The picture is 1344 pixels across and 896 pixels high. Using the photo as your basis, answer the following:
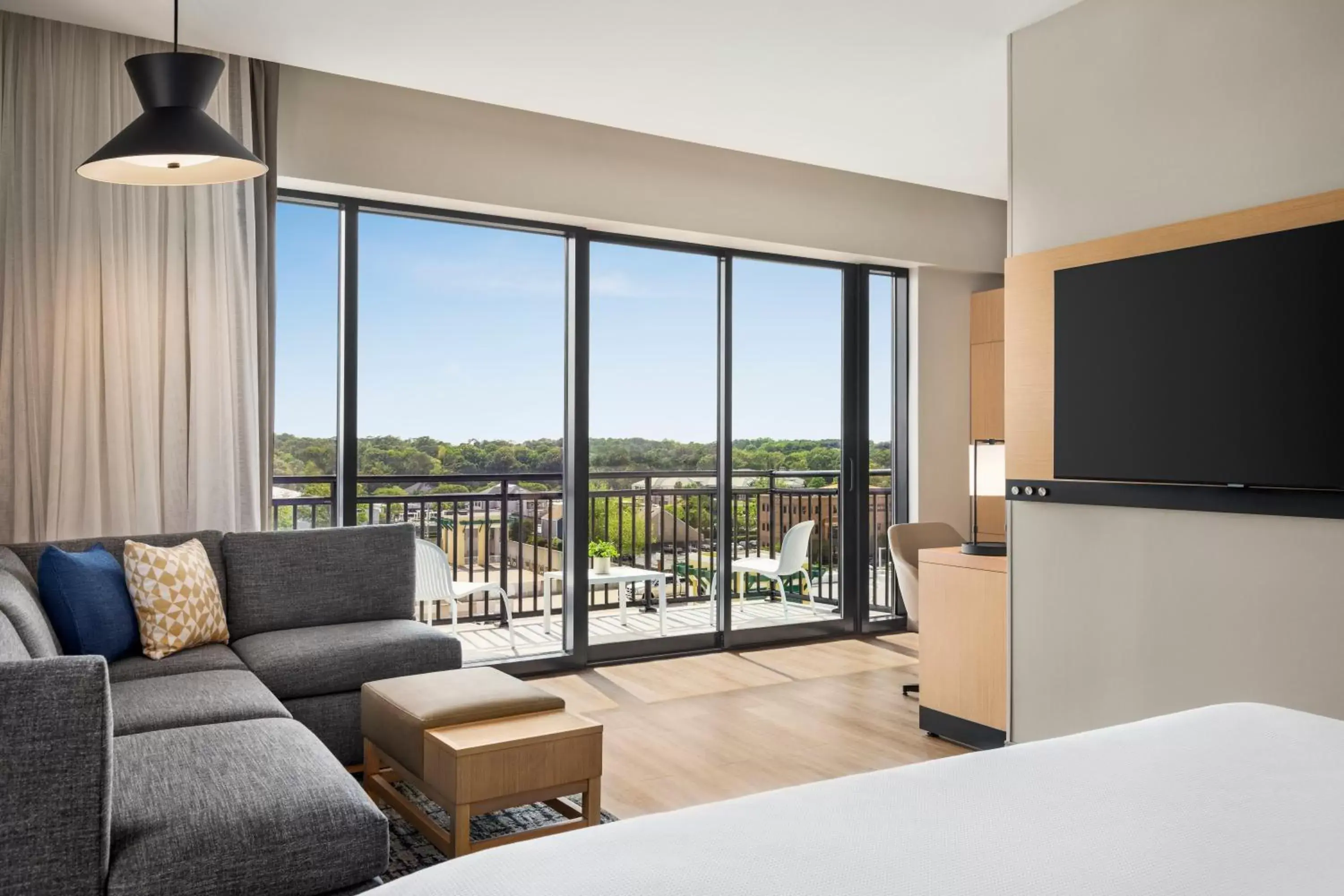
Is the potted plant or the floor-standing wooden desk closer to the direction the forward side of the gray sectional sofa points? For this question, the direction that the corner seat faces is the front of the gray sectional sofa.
the floor-standing wooden desk

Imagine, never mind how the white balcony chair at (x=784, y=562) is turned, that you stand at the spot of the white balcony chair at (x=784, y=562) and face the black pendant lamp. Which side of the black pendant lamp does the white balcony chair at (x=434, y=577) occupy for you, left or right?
right

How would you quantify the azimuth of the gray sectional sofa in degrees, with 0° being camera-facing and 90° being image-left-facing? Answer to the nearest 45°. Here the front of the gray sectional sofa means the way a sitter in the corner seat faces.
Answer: approximately 315°

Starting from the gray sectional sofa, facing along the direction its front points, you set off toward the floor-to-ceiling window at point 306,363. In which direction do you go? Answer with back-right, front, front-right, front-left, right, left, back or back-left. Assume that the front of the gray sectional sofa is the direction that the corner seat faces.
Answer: back-left

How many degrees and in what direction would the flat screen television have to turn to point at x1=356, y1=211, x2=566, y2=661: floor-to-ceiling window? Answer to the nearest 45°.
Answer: approximately 45° to its right

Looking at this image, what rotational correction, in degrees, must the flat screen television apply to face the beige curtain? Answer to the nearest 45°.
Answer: approximately 45° to its right

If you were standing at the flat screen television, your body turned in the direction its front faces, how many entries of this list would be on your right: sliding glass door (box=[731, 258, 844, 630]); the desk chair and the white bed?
2

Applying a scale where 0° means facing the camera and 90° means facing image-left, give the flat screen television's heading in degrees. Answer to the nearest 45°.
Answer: approximately 45°
